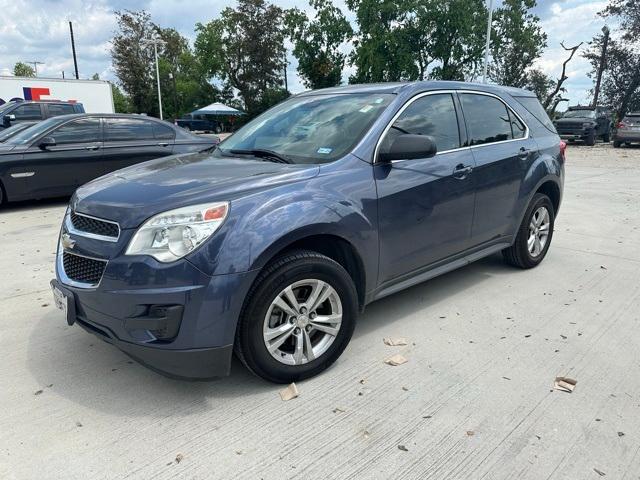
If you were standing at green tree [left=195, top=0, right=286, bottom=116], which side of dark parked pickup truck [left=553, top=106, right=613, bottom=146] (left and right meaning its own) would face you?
right

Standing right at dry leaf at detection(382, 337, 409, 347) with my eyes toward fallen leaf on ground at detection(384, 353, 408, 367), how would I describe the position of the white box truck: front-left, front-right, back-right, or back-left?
back-right

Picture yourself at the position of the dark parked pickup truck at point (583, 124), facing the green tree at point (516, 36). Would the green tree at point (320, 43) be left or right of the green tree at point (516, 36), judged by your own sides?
left

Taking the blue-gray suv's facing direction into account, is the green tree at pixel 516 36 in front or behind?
behind

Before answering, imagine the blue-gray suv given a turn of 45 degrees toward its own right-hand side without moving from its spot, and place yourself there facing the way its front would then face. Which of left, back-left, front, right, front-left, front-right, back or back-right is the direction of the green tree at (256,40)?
right

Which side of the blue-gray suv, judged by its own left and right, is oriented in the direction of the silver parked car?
back

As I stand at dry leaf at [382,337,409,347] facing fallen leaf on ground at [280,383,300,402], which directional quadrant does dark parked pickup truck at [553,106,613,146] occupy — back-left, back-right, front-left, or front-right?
back-right

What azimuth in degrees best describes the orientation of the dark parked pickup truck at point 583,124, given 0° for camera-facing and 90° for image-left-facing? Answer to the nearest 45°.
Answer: approximately 45°

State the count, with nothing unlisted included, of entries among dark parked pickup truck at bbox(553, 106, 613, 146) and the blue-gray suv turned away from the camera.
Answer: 0

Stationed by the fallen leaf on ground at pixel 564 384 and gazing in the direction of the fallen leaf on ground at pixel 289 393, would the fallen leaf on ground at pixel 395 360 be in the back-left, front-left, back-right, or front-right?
front-right

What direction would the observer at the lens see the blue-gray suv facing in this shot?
facing the viewer and to the left of the viewer

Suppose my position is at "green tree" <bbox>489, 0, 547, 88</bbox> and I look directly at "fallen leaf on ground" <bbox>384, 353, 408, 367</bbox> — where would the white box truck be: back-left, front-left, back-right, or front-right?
front-right

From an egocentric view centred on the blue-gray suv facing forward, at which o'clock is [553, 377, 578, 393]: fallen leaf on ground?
The fallen leaf on ground is roughly at 8 o'clock from the blue-gray suv.

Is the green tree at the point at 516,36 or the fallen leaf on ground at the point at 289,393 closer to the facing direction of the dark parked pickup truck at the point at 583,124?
the fallen leaf on ground

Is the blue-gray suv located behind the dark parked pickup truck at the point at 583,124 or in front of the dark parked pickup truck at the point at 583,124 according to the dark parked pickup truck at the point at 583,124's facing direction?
in front
